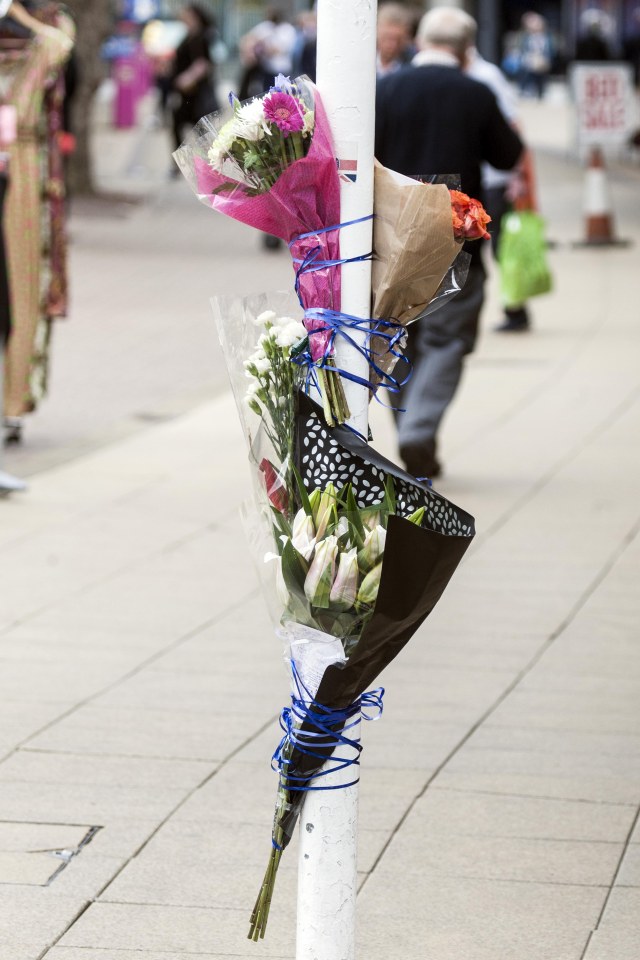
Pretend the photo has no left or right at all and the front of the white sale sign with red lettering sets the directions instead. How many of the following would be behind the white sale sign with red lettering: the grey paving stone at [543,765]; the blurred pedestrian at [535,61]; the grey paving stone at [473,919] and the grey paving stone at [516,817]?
1

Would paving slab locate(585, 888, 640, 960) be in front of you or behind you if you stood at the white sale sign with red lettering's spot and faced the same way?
in front

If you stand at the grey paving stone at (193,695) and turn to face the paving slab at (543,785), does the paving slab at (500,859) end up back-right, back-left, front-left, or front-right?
front-right

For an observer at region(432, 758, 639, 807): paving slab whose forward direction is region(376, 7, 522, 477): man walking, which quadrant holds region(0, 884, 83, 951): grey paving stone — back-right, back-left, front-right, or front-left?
back-left

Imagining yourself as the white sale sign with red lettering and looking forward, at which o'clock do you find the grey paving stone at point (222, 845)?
The grey paving stone is roughly at 12 o'clock from the white sale sign with red lettering.

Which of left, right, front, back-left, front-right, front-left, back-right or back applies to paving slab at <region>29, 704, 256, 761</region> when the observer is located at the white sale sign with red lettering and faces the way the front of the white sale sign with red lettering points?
front

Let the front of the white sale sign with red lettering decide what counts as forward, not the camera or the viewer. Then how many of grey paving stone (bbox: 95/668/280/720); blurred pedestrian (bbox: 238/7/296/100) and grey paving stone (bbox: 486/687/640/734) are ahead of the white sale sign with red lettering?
2

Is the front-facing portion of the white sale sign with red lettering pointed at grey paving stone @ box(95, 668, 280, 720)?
yes

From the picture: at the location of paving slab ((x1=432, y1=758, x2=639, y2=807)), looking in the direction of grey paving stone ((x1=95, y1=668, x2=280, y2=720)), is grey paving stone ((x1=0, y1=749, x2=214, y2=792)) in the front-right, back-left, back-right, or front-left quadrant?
front-left

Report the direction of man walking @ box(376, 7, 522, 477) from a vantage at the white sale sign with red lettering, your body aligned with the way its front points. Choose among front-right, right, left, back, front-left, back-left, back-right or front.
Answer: front

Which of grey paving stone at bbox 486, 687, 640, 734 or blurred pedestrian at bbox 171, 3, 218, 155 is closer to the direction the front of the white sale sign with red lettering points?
the grey paving stone

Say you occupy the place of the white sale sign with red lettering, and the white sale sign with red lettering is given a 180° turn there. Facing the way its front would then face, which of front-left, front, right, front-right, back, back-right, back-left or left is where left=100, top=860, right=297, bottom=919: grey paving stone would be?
back

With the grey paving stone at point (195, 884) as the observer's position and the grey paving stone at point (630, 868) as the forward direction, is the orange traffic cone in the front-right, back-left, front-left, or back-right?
front-left

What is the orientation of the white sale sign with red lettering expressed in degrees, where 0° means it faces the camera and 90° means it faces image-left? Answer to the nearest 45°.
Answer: approximately 0°

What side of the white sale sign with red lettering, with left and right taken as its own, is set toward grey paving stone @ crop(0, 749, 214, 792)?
front

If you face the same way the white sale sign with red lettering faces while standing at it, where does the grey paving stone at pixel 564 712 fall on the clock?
The grey paving stone is roughly at 12 o'clock from the white sale sign with red lettering.

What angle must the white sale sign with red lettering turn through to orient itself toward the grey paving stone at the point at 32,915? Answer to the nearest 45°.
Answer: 0° — it already faces it

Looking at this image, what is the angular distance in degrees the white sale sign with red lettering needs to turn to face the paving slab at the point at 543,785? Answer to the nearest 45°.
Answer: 0° — it already faces it

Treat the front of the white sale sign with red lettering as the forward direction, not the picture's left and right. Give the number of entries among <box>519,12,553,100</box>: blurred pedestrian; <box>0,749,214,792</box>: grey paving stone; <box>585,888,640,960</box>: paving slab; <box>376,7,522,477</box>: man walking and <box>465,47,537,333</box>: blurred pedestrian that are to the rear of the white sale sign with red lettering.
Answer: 1

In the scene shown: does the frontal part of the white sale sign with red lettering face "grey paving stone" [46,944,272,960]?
yes

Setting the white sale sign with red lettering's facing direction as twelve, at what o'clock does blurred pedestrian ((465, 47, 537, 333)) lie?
The blurred pedestrian is roughly at 12 o'clock from the white sale sign with red lettering.

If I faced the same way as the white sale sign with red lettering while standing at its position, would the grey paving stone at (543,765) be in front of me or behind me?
in front
